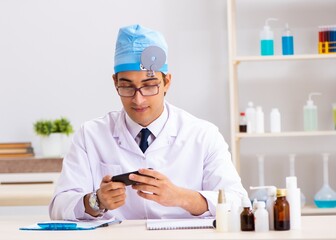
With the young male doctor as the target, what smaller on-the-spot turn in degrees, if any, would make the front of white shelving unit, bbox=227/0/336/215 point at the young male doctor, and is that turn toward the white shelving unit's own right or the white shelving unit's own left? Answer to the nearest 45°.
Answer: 0° — it already faces them

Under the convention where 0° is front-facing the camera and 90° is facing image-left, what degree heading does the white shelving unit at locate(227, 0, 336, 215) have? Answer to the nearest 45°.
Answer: approximately 0°

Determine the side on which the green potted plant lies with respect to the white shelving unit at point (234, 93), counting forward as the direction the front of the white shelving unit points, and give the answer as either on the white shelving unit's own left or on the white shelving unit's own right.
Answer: on the white shelving unit's own right

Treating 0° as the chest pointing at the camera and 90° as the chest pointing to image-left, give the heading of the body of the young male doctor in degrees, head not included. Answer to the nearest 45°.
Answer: approximately 0°

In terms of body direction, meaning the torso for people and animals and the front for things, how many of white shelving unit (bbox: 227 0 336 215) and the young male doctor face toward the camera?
2

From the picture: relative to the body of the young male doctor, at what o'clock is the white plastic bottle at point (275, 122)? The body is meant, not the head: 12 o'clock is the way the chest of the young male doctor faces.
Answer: The white plastic bottle is roughly at 7 o'clock from the young male doctor.

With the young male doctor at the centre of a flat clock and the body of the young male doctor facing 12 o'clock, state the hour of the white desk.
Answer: The white desk is roughly at 12 o'clock from the young male doctor.

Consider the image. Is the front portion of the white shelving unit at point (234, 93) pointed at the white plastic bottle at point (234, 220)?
yes
